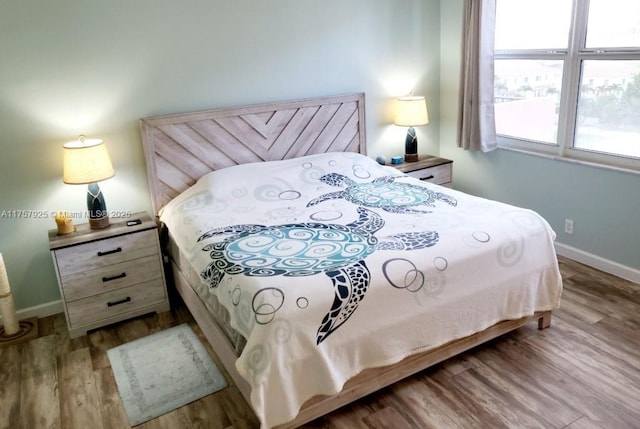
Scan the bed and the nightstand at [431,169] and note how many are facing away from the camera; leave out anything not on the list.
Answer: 0

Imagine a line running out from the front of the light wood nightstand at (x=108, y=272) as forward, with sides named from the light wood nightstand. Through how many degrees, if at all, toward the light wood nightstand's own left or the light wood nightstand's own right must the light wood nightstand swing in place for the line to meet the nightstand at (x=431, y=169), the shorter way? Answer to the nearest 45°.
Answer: approximately 90° to the light wood nightstand's own left

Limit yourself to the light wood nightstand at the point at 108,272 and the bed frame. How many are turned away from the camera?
0

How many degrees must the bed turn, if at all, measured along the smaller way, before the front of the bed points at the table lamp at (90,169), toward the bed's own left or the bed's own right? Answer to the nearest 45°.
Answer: approximately 135° to the bed's own right

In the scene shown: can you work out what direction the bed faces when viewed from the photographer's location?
facing the viewer and to the right of the viewer

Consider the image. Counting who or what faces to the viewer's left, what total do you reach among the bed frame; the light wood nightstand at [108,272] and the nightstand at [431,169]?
0

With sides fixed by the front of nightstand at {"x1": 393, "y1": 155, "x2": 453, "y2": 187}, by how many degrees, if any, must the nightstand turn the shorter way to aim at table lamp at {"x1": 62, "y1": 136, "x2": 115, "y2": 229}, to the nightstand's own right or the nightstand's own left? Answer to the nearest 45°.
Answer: approximately 90° to the nightstand's own right

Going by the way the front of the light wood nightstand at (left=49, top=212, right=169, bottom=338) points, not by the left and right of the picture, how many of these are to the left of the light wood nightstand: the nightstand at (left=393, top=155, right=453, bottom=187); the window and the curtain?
3

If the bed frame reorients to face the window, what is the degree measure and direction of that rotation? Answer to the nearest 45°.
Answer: approximately 45° to its left

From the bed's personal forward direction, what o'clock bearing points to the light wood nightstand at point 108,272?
The light wood nightstand is roughly at 5 o'clock from the bed.

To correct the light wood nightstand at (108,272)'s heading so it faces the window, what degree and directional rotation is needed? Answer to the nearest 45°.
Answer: approximately 90° to its left

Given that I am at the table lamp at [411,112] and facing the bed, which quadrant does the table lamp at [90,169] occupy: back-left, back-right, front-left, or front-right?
front-right

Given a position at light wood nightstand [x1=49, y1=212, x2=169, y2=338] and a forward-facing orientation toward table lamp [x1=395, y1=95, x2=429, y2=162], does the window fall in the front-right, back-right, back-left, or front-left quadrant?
front-right

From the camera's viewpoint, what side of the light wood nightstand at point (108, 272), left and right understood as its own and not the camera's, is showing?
front

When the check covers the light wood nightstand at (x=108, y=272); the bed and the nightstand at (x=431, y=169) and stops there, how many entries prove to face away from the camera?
0

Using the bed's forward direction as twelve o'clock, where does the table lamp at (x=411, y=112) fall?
The table lamp is roughly at 8 o'clock from the bed.

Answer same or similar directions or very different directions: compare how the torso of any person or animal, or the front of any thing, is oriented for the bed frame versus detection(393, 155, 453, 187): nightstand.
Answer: same or similar directions

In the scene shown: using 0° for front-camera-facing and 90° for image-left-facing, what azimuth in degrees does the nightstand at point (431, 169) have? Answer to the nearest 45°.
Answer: approximately 315°
